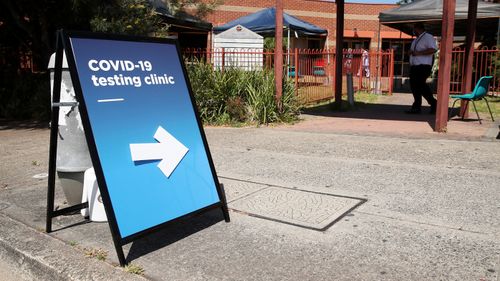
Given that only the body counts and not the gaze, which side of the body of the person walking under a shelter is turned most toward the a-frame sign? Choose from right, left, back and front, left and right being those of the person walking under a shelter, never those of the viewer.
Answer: left

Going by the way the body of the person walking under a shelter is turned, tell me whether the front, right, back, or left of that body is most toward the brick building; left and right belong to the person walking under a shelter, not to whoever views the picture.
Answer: right

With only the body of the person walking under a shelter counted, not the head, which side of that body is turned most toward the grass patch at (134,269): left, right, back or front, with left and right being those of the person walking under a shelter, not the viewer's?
left

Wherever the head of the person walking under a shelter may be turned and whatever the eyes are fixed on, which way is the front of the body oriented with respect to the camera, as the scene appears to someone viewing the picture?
to the viewer's left

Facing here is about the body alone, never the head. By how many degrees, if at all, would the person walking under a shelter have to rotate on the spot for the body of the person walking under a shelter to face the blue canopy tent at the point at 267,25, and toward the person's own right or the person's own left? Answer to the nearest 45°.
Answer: approximately 45° to the person's own right

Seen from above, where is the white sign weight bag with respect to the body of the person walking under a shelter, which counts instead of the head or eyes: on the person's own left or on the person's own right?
on the person's own left

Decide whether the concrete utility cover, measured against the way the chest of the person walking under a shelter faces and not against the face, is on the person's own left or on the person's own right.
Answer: on the person's own left

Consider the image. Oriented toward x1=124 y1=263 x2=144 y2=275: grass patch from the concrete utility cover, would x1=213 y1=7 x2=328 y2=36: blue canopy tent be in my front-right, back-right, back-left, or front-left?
back-right

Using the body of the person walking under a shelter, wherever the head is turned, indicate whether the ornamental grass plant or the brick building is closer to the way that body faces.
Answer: the ornamental grass plant
